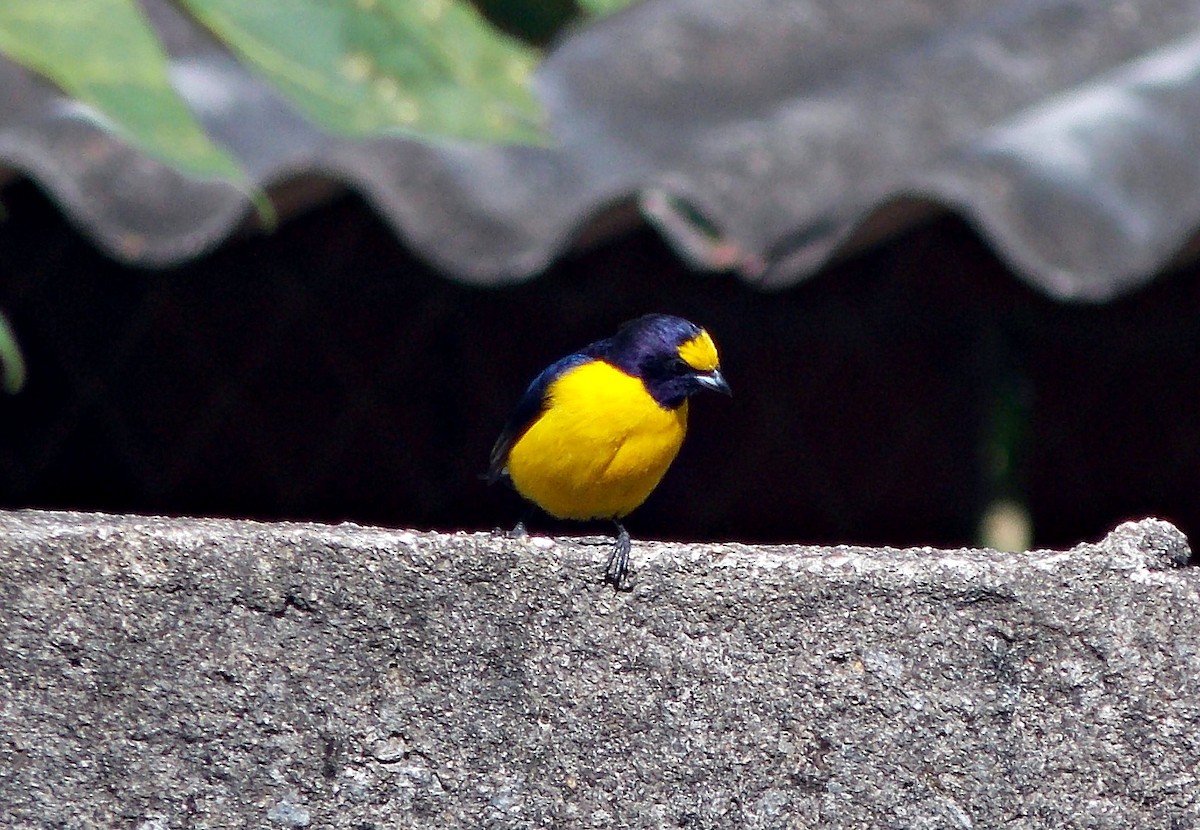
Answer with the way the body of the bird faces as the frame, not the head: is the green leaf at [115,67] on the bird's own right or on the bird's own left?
on the bird's own right

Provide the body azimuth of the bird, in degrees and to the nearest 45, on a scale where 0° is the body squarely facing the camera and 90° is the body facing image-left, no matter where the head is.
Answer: approximately 315°
